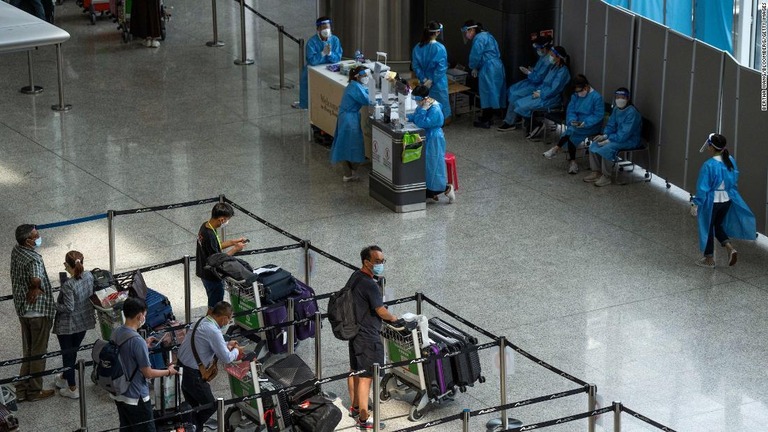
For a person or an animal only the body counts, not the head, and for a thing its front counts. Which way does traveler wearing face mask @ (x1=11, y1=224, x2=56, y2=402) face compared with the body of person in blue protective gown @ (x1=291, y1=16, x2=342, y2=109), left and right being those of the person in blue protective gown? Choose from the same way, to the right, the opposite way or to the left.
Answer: to the left

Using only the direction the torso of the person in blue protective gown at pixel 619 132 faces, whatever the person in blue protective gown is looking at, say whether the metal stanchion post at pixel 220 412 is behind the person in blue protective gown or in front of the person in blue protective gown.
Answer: in front

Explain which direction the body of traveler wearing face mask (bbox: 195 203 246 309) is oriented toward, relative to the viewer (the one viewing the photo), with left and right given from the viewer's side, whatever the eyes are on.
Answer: facing to the right of the viewer

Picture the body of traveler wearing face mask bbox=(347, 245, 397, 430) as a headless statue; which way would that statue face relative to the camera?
to the viewer's right

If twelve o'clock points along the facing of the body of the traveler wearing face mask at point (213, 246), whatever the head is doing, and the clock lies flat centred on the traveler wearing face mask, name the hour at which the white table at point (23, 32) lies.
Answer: The white table is roughly at 8 o'clock from the traveler wearing face mask.

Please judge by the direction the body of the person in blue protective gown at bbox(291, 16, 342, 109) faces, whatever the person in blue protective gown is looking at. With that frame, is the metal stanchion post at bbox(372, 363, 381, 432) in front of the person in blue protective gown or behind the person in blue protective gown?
in front

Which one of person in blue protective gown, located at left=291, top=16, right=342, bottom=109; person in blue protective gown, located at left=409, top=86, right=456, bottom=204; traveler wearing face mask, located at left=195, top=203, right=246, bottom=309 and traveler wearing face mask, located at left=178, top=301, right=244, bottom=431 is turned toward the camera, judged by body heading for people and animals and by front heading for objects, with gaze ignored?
person in blue protective gown, located at left=291, top=16, right=342, bottom=109

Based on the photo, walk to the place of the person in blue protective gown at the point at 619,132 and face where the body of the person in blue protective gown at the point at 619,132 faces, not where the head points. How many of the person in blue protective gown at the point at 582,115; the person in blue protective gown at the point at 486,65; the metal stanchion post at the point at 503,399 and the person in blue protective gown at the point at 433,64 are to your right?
3

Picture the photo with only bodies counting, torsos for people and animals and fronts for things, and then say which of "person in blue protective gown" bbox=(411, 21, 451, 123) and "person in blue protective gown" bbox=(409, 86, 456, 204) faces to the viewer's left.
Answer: "person in blue protective gown" bbox=(409, 86, 456, 204)

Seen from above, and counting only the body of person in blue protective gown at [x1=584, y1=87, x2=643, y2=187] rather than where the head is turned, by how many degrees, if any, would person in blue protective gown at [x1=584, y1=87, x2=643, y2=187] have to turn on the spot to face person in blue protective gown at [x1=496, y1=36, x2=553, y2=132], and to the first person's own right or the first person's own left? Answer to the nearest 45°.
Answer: approximately 90° to the first person's own right

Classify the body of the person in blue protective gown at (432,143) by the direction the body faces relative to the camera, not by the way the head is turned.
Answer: to the viewer's left

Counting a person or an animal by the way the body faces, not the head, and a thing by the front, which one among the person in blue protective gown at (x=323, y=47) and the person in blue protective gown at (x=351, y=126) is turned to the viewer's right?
the person in blue protective gown at (x=351, y=126)

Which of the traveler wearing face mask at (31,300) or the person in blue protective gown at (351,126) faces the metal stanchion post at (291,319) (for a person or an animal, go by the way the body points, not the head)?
the traveler wearing face mask
